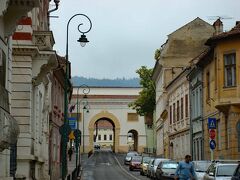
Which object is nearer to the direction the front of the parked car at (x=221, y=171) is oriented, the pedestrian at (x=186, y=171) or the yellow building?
the pedestrian
